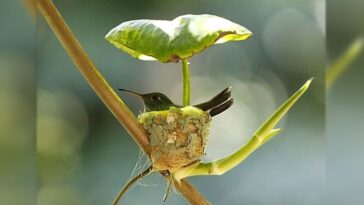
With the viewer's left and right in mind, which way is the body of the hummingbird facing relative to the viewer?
facing to the left of the viewer
